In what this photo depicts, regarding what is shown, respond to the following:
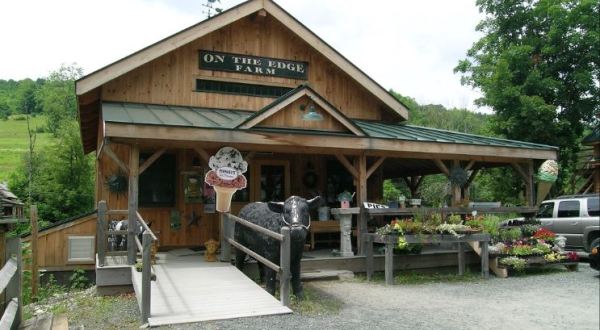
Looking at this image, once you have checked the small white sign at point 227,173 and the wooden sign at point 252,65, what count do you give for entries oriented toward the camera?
2

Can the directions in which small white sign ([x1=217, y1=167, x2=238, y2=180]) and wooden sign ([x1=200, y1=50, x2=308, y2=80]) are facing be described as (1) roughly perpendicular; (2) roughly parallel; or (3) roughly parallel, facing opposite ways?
roughly parallel

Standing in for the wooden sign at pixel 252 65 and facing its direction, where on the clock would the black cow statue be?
The black cow statue is roughly at 12 o'clock from the wooden sign.

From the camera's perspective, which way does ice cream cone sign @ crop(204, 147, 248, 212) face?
toward the camera

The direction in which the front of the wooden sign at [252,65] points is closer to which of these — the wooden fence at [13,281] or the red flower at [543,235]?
the wooden fence

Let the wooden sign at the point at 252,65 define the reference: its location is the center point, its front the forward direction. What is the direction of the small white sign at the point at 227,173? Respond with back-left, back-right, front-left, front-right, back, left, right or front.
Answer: front

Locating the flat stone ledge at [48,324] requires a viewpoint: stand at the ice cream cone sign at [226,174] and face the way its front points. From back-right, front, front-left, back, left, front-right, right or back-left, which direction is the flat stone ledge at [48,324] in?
front-right

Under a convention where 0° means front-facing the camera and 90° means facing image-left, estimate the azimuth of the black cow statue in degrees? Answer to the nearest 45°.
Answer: approximately 315°

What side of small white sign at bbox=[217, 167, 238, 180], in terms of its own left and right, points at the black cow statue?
front

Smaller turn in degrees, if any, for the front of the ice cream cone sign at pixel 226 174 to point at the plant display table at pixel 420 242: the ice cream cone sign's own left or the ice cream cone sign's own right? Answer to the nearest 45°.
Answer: approximately 90° to the ice cream cone sign's own left

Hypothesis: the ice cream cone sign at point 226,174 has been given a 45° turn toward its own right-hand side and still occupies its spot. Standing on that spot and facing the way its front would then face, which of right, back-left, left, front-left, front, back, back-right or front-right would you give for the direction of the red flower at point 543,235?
back-left

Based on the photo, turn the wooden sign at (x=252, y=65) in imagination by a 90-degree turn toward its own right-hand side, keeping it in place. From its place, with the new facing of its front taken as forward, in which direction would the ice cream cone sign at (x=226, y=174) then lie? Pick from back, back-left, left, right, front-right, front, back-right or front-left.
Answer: left

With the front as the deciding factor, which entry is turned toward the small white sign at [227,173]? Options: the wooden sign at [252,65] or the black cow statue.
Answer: the wooden sign

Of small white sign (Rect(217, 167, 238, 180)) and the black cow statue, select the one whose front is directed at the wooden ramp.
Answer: the small white sign

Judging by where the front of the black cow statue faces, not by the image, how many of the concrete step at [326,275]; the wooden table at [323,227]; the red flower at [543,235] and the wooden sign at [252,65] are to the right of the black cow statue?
0

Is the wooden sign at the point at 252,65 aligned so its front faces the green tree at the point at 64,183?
no
